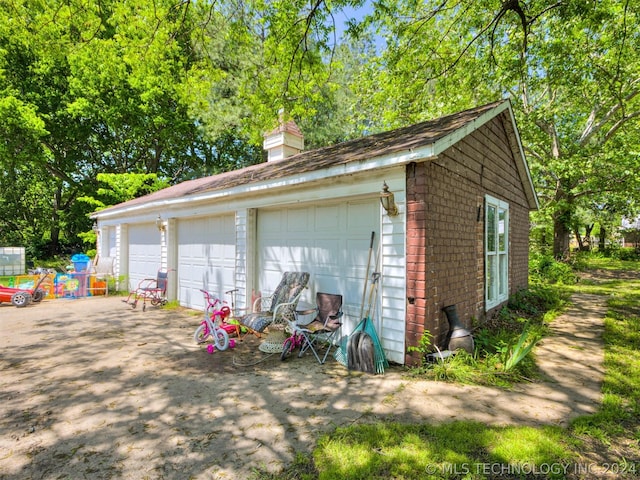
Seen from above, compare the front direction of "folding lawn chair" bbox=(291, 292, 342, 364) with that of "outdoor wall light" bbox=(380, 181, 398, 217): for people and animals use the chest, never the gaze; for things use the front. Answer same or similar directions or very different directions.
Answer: same or similar directions

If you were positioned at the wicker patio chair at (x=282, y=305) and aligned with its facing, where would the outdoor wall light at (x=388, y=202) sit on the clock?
The outdoor wall light is roughly at 9 o'clock from the wicker patio chair.

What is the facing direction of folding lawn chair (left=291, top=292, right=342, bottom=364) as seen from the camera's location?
facing the viewer and to the left of the viewer

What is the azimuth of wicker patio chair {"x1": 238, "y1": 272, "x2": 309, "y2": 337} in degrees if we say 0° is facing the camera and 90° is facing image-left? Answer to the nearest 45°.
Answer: approximately 45°

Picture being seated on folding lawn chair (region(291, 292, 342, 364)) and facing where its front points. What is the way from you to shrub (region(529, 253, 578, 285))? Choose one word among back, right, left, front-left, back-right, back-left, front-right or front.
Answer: back

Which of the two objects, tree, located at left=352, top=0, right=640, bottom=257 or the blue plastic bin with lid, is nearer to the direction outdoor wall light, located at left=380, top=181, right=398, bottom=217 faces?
the blue plastic bin with lid

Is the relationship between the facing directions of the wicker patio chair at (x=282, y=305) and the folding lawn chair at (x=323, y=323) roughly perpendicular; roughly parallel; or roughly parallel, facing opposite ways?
roughly parallel

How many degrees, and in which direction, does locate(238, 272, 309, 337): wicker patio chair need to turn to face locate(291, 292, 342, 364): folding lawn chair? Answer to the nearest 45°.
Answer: approximately 90° to its left

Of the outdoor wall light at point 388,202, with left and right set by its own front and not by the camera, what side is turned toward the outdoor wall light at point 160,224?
right

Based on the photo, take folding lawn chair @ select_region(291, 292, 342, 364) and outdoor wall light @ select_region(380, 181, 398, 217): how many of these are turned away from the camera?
0

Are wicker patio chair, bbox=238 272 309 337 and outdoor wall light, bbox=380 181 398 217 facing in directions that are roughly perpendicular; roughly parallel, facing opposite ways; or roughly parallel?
roughly parallel

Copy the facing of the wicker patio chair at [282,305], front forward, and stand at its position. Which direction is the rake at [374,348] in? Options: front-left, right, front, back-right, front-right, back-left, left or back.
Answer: left
